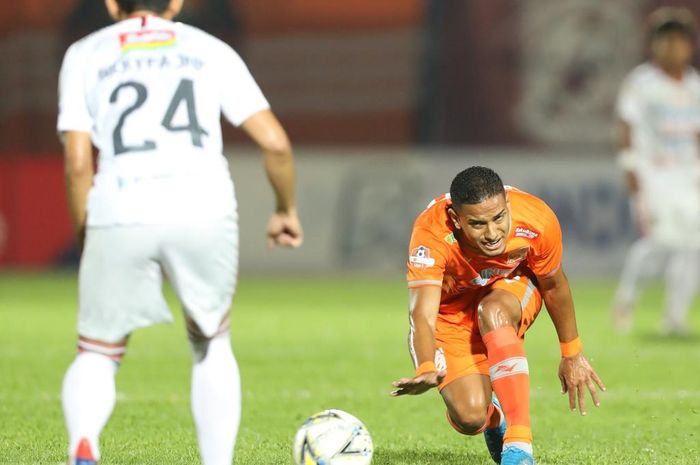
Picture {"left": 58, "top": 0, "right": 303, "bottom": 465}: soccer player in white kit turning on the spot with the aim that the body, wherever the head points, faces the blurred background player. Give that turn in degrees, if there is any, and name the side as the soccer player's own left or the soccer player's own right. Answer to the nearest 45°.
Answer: approximately 45° to the soccer player's own right

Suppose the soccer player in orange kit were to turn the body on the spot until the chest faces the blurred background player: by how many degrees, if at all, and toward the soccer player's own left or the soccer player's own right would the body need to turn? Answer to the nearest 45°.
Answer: approximately 180°

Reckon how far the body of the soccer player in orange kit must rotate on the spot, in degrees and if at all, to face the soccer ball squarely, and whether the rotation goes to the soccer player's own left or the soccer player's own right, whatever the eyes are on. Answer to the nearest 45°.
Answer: approximately 45° to the soccer player's own right

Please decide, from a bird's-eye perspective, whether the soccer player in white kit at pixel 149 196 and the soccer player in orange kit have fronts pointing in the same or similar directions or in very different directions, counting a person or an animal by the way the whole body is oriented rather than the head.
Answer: very different directions

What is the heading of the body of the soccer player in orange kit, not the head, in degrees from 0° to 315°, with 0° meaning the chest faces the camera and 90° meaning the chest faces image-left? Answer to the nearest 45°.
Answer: approximately 0°

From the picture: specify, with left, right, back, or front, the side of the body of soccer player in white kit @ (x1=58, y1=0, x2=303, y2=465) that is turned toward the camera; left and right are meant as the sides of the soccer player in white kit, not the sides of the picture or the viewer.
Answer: back

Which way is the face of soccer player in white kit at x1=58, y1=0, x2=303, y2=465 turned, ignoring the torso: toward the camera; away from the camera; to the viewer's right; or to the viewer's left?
away from the camera

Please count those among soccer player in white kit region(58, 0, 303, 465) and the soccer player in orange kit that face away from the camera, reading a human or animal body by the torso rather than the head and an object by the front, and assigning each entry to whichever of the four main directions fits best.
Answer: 1

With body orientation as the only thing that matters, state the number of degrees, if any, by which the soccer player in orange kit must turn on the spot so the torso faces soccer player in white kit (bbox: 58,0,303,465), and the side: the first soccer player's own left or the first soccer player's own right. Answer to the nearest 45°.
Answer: approximately 45° to the first soccer player's own right
